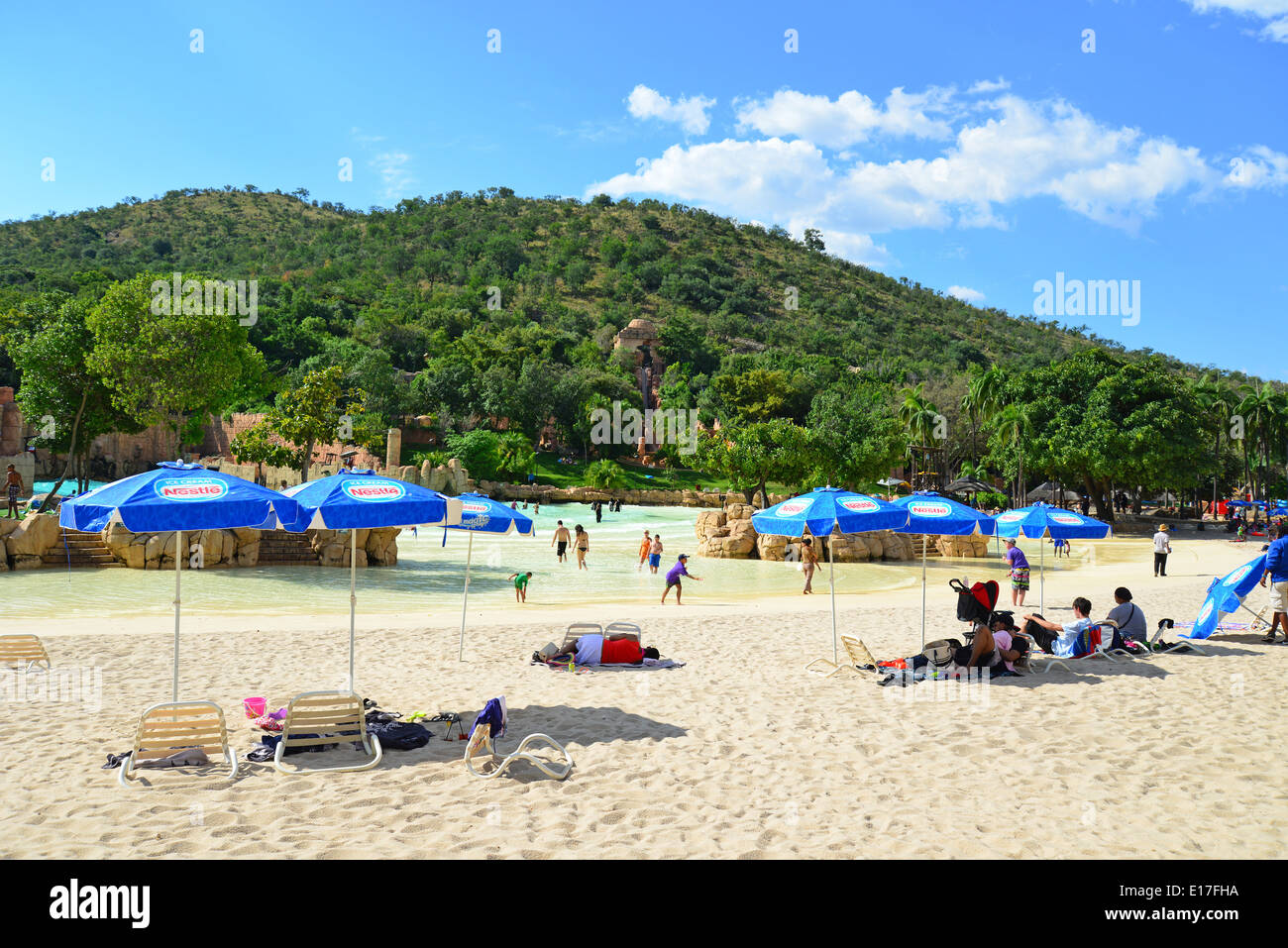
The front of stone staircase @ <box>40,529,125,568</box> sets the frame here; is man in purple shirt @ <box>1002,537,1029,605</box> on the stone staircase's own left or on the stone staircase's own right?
on the stone staircase's own left

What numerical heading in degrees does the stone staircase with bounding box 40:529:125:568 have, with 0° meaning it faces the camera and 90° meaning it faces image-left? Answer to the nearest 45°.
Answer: approximately 0°

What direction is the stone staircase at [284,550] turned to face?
toward the camera

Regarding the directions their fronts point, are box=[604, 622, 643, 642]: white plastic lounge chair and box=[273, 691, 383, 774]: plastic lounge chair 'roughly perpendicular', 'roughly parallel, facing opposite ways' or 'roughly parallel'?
roughly parallel

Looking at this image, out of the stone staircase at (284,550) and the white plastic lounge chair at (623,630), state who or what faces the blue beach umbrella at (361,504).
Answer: the stone staircase
